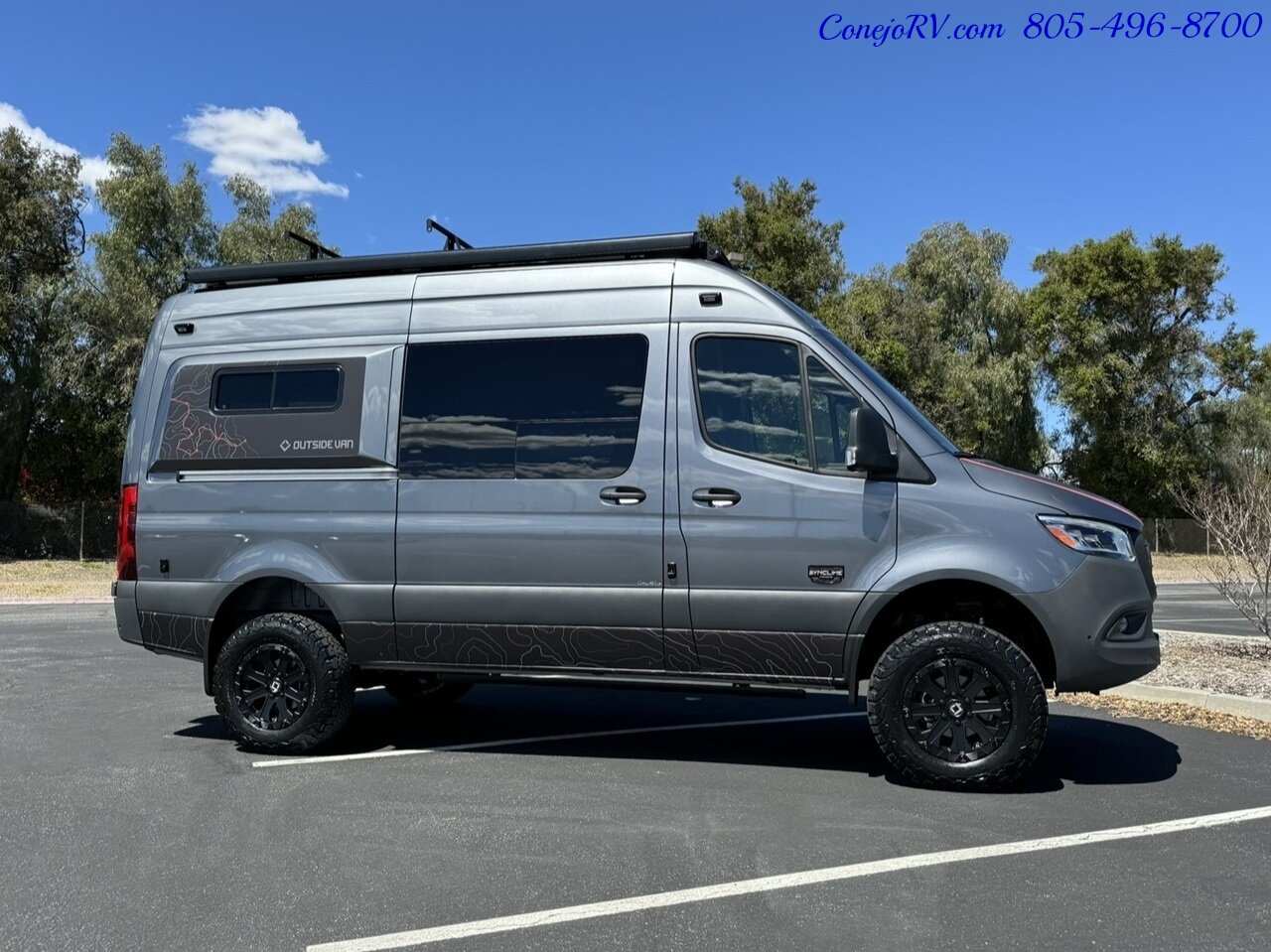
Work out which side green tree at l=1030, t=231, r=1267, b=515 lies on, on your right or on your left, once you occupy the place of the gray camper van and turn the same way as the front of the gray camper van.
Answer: on your left

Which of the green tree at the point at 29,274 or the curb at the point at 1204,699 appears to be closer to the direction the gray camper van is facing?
the curb

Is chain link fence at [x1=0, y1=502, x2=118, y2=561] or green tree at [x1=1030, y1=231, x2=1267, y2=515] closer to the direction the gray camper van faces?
the green tree

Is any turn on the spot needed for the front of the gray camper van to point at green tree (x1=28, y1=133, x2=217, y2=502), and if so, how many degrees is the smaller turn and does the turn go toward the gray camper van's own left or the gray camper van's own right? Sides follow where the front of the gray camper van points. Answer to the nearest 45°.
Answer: approximately 135° to the gray camper van's own left

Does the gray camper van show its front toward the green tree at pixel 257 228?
no

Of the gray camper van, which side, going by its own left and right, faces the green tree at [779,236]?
left

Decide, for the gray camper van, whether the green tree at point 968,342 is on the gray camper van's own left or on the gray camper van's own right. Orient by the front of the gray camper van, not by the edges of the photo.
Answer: on the gray camper van's own left

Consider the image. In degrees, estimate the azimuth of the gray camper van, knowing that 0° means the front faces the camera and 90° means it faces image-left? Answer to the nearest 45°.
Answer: approximately 270°

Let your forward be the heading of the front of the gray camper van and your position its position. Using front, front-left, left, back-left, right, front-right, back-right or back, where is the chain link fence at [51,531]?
back-left

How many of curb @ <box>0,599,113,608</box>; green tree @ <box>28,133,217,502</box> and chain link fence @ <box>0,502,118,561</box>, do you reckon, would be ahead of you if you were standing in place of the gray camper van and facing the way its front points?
0

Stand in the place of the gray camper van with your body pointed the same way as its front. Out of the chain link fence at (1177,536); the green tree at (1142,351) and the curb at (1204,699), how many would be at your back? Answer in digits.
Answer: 0

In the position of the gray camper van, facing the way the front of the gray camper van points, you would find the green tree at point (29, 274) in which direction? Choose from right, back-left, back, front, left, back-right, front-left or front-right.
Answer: back-left

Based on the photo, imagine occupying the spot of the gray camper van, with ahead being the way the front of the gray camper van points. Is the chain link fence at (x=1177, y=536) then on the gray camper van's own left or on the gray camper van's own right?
on the gray camper van's own left

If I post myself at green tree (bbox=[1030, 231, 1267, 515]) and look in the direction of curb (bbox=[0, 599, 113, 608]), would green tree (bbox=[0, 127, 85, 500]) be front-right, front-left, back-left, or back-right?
front-right

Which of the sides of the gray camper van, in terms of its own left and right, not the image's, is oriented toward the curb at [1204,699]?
front

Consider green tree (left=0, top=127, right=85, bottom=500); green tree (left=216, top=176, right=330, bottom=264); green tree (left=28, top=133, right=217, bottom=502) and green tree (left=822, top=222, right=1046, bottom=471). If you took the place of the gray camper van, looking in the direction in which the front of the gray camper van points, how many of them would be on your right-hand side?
0

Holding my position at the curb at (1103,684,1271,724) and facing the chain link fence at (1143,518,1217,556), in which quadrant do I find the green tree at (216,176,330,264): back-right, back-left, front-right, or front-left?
front-left

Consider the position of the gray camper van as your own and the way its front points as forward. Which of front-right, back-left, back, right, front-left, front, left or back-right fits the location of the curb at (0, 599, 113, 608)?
back-left
